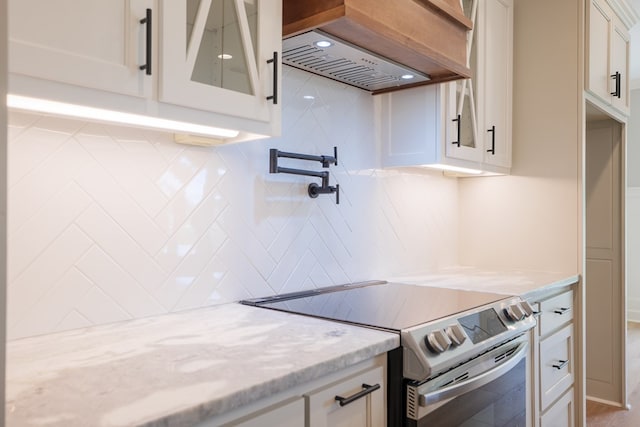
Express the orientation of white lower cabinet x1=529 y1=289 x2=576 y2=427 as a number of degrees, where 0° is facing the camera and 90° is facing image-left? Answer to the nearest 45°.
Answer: approximately 315°

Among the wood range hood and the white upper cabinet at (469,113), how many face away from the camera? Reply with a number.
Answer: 0

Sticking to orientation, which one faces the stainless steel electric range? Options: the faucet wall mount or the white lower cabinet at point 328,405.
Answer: the faucet wall mount

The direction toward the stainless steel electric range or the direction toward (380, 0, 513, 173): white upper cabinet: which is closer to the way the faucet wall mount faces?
the stainless steel electric range

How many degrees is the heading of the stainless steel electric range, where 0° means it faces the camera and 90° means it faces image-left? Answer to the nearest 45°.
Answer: approximately 315°

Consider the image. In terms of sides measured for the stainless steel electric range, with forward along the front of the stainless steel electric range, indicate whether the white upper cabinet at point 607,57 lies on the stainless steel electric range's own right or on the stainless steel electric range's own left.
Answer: on the stainless steel electric range's own left

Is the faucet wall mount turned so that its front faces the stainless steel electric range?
yes

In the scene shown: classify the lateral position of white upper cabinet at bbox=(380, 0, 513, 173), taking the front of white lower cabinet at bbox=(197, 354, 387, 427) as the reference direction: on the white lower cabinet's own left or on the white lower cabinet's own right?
on the white lower cabinet's own left

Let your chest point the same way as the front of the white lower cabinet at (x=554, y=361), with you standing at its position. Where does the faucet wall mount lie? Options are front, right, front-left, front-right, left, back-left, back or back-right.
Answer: right
